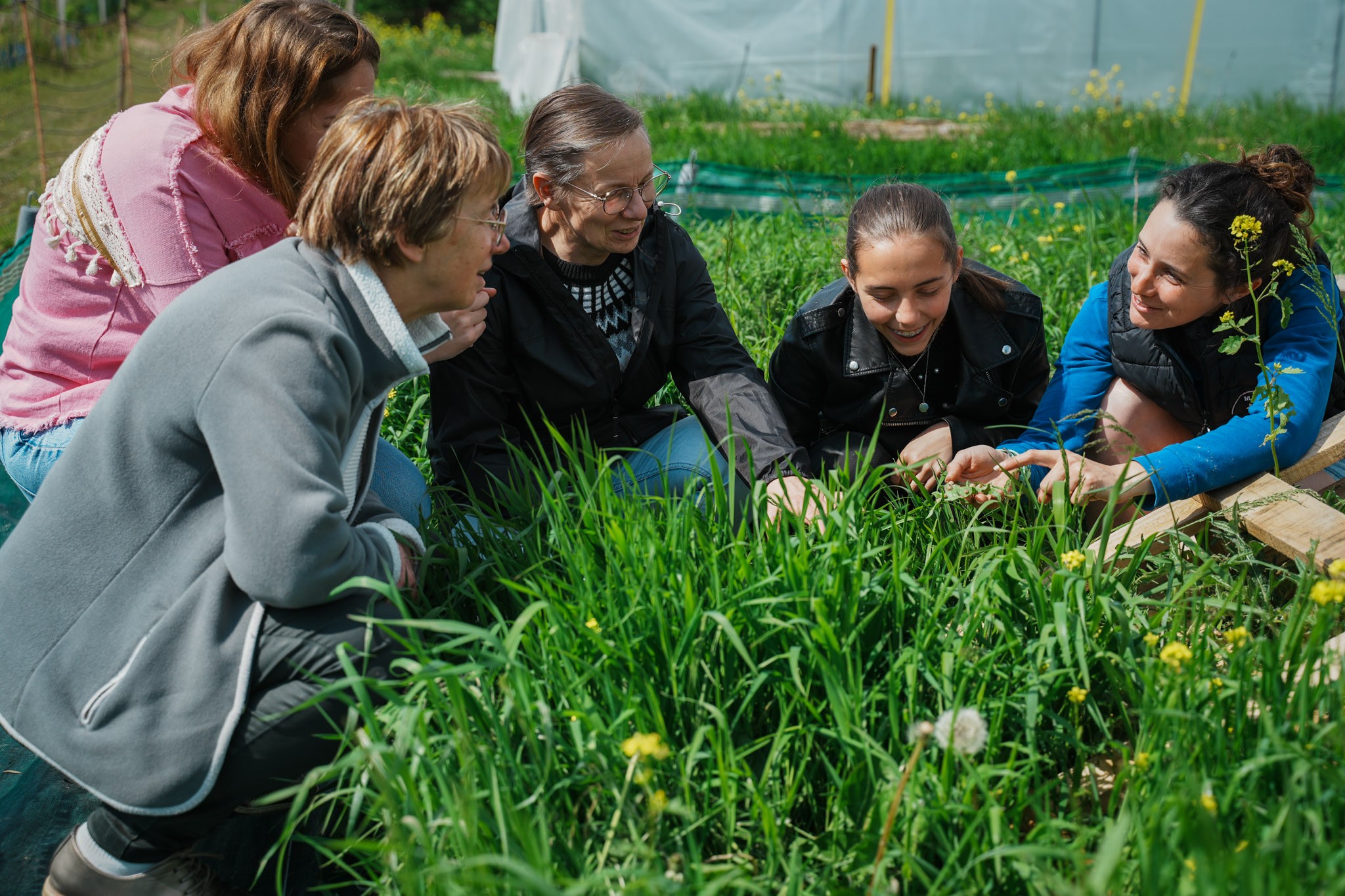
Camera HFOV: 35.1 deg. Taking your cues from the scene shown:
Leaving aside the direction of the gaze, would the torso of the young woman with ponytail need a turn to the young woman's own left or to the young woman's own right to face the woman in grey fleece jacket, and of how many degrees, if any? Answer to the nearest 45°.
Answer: approximately 45° to the young woman's own right

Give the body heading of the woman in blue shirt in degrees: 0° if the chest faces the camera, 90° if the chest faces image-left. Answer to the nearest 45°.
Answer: approximately 45°

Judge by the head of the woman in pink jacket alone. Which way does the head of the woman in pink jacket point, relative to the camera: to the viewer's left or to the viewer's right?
to the viewer's right

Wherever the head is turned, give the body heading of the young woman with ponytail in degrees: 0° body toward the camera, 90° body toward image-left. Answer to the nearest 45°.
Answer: approximately 0°

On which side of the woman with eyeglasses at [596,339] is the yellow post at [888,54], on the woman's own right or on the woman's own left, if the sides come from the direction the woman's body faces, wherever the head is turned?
on the woman's own left

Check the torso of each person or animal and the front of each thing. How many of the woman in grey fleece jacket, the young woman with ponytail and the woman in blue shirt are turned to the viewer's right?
1

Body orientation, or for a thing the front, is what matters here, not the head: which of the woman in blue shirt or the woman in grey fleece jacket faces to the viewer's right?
the woman in grey fleece jacket

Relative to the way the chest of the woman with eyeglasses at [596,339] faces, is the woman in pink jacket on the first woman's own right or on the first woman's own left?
on the first woman's own right

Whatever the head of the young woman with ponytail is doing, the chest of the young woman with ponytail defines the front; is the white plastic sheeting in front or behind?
behind

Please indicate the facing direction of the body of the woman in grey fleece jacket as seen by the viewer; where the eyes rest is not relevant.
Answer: to the viewer's right
